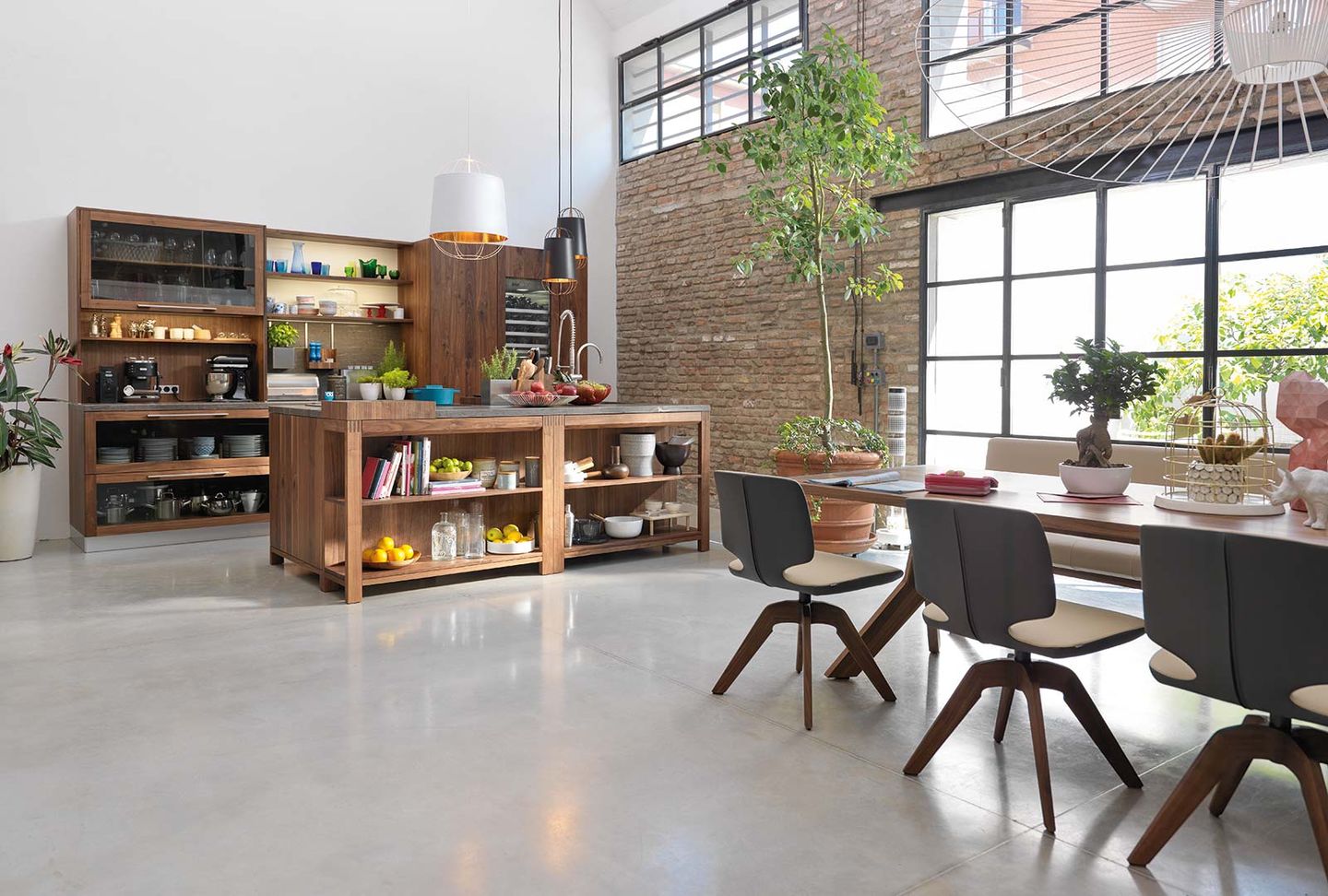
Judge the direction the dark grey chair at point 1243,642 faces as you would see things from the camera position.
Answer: facing away from the viewer and to the right of the viewer

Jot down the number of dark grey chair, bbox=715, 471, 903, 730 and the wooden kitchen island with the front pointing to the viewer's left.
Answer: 0

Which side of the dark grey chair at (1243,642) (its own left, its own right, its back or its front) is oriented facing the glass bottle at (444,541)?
left

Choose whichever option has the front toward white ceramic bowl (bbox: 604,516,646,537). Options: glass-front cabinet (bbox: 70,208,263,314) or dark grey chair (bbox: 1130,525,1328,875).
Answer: the glass-front cabinet

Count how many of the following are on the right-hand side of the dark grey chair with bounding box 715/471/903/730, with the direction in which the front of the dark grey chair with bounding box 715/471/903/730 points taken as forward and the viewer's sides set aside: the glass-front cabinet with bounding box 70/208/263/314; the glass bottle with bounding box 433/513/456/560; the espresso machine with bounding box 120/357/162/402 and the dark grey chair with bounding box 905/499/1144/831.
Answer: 1

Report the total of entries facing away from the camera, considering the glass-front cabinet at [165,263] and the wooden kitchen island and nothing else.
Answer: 0

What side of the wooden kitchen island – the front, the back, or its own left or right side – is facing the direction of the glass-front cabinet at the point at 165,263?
back

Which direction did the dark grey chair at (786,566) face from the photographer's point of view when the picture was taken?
facing away from the viewer and to the right of the viewer

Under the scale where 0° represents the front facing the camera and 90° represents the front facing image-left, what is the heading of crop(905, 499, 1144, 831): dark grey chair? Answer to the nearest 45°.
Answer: approximately 225°

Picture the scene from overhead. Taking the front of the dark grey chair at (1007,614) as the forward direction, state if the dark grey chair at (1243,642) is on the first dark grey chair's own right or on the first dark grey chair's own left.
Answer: on the first dark grey chair's own right
